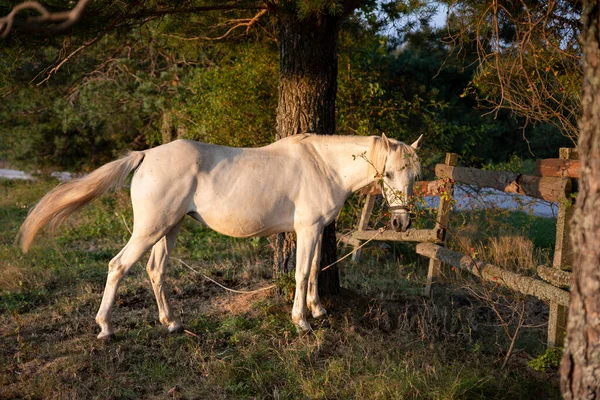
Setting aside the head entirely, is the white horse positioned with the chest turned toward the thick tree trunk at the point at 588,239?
no

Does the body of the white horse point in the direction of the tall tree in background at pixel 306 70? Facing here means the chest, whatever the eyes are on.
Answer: no

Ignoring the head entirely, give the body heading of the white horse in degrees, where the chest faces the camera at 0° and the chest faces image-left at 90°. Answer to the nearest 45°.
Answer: approximately 270°
